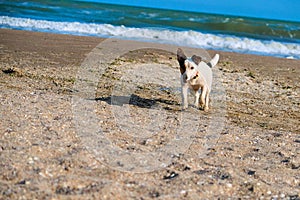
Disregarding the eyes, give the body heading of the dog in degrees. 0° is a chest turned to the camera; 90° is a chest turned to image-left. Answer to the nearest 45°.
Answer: approximately 45°
